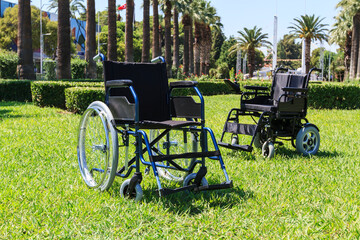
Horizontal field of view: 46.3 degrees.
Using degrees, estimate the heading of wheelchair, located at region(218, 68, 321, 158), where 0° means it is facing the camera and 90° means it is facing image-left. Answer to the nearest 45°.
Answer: approximately 45°

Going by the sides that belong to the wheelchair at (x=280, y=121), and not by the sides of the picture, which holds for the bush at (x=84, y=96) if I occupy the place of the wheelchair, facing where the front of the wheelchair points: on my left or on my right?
on my right

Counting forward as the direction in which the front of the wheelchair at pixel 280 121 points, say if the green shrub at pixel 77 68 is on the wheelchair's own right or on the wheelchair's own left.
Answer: on the wheelchair's own right

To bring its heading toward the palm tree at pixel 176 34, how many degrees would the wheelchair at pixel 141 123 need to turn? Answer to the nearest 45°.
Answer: approximately 135° to its left

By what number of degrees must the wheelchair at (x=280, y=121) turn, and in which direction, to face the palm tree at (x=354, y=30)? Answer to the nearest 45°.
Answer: approximately 135° to its right

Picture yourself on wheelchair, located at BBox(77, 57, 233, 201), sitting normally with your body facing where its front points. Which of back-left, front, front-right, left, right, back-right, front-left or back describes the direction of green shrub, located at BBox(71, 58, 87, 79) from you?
back-left

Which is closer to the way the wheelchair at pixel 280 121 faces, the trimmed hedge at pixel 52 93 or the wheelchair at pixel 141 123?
the wheelchair

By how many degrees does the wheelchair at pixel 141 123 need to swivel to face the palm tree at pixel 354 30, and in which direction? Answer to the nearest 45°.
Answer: approximately 90° to its left

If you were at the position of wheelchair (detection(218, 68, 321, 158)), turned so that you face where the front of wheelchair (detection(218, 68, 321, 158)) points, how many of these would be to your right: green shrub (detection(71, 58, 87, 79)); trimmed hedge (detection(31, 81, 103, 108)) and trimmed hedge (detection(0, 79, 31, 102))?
3

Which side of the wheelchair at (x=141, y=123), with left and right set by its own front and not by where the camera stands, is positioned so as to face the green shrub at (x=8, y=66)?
back
